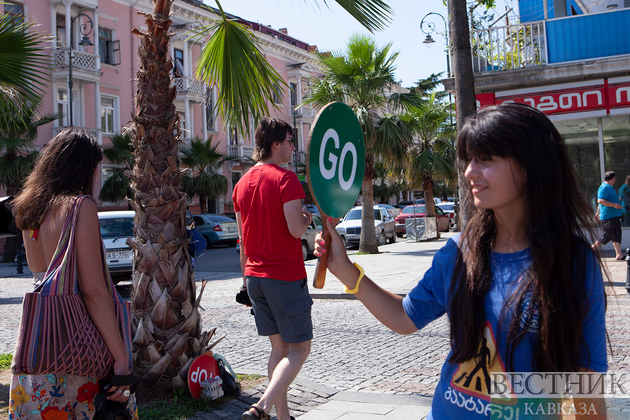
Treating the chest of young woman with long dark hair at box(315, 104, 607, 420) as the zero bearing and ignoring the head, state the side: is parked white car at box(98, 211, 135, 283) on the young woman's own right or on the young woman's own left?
on the young woman's own right

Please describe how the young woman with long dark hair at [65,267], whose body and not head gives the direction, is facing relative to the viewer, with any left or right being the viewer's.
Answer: facing away from the viewer and to the right of the viewer

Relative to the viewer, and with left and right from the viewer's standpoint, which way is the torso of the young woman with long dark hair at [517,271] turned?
facing the viewer and to the left of the viewer
